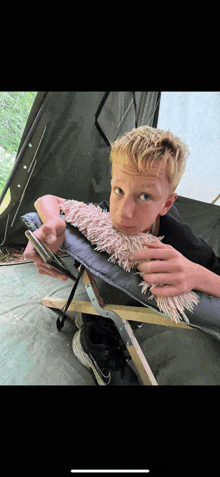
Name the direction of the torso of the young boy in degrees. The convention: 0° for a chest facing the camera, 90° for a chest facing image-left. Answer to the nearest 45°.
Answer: approximately 45°
